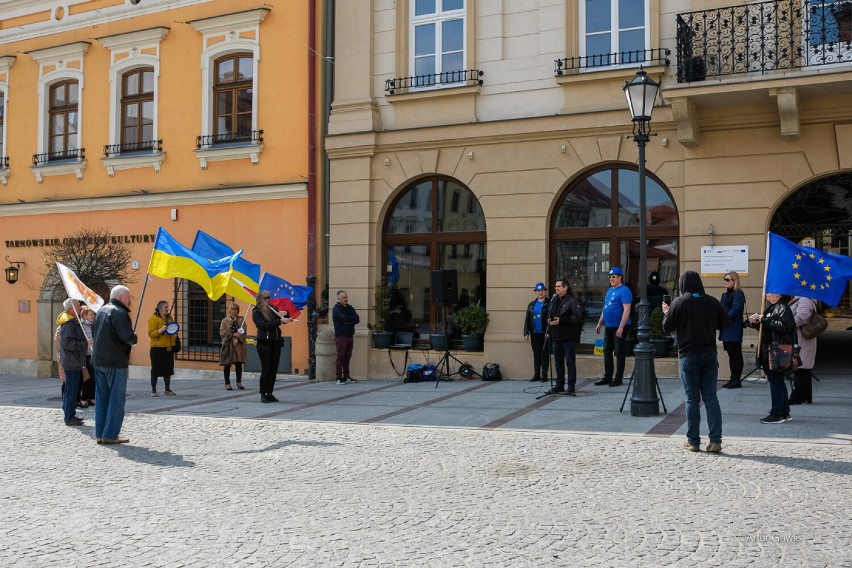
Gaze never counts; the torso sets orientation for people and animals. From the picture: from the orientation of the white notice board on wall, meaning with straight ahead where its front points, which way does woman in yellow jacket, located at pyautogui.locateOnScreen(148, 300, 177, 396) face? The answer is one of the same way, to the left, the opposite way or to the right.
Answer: to the left

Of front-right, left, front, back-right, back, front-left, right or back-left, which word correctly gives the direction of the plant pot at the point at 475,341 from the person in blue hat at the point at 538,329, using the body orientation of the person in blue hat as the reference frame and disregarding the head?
back-right

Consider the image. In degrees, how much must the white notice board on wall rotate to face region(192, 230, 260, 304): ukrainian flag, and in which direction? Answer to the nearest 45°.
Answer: approximately 90° to its right

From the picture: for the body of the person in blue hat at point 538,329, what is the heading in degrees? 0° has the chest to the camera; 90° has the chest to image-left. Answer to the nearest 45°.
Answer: approximately 0°

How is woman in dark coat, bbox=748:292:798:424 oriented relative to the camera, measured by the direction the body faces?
to the viewer's left

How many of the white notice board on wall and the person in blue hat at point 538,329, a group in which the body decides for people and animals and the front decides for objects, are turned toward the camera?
2

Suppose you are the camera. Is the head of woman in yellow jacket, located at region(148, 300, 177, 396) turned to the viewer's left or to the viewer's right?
to the viewer's right

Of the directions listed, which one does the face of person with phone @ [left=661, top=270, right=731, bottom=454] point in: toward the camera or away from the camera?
away from the camera

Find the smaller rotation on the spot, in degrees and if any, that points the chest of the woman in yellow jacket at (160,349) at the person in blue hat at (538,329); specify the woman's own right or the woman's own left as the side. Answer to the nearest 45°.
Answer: approximately 45° to the woman's own left

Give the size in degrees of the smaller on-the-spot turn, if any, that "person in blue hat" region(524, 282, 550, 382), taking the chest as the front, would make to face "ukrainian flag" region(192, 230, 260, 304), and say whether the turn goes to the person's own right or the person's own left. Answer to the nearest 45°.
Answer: approximately 90° to the person's own right

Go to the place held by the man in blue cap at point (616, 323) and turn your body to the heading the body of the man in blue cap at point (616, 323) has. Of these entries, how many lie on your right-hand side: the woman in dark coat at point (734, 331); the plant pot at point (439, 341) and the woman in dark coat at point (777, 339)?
1

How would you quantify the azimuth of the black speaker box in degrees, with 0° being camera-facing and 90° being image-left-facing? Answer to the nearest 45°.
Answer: approximately 45°

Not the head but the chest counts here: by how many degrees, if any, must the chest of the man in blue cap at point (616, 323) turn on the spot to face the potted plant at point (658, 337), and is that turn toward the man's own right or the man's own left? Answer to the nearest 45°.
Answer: approximately 180°

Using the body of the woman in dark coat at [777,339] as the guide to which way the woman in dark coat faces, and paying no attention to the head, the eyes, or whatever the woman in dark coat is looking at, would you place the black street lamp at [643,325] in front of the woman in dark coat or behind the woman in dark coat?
in front
